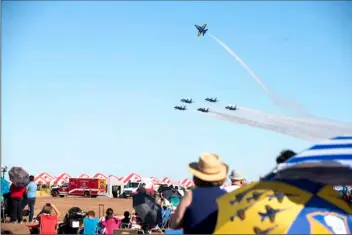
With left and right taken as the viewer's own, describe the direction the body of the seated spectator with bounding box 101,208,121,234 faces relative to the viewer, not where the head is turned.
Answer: facing away from the viewer

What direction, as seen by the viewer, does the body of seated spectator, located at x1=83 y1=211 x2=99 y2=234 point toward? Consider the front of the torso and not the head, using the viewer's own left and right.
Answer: facing away from the viewer

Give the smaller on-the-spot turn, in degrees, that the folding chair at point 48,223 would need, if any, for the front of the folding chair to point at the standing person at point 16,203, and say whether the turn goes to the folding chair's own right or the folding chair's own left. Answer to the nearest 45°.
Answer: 0° — it already faces them

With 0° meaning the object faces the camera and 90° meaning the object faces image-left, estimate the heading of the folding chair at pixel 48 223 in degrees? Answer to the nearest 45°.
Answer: approximately 180°

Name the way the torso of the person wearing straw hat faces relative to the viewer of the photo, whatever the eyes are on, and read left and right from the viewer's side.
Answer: facing away from the viewer

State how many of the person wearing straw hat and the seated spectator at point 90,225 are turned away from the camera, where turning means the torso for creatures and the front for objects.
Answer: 2

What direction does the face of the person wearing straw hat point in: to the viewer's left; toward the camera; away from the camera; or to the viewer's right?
away from the camera

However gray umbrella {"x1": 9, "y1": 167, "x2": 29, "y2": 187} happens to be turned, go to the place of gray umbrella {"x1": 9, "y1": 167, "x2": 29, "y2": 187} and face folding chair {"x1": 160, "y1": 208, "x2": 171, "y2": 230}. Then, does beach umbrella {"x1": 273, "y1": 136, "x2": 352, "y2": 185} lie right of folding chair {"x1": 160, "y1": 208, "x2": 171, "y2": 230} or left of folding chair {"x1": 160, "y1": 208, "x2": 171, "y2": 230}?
right

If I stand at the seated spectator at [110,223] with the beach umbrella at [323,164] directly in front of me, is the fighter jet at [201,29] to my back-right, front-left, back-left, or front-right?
back-left
